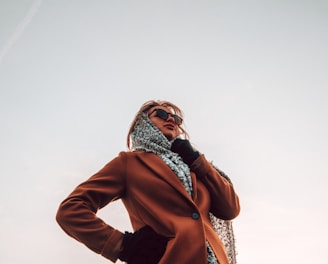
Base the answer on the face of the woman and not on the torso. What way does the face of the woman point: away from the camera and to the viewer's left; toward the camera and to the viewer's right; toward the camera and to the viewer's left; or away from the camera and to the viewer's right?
toward the camera and to the viewer's right
